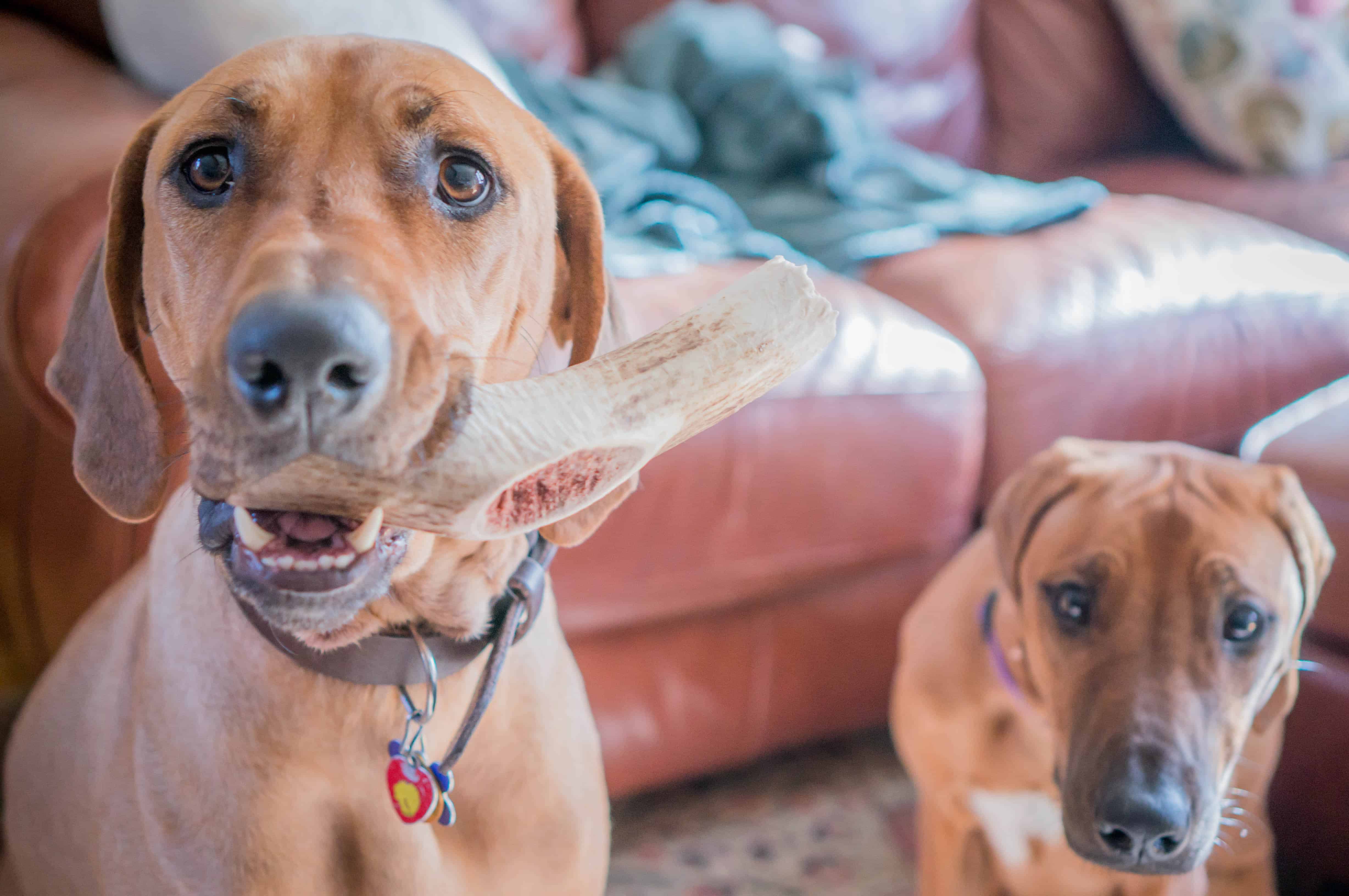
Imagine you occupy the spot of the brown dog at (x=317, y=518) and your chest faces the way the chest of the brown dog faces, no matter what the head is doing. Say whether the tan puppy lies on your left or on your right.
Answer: on your left

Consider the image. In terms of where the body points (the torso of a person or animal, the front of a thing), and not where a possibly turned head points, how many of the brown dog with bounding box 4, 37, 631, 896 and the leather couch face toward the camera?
2

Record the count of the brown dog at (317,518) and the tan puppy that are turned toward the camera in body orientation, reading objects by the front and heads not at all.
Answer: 2

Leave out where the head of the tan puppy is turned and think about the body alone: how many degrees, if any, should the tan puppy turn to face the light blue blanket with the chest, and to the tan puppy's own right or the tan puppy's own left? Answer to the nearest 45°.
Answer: approximately 135° to the tan puppy's own right

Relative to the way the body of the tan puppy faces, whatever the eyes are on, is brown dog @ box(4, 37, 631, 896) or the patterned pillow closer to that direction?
the brown dog

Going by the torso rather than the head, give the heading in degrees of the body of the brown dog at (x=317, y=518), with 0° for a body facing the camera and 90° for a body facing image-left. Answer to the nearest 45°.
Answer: approximately 0°

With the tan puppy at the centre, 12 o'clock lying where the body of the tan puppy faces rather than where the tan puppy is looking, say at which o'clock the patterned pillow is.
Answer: The patterned pillow is roughly at 6 o'clock from the tan puppy.

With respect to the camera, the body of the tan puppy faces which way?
toward the camera
